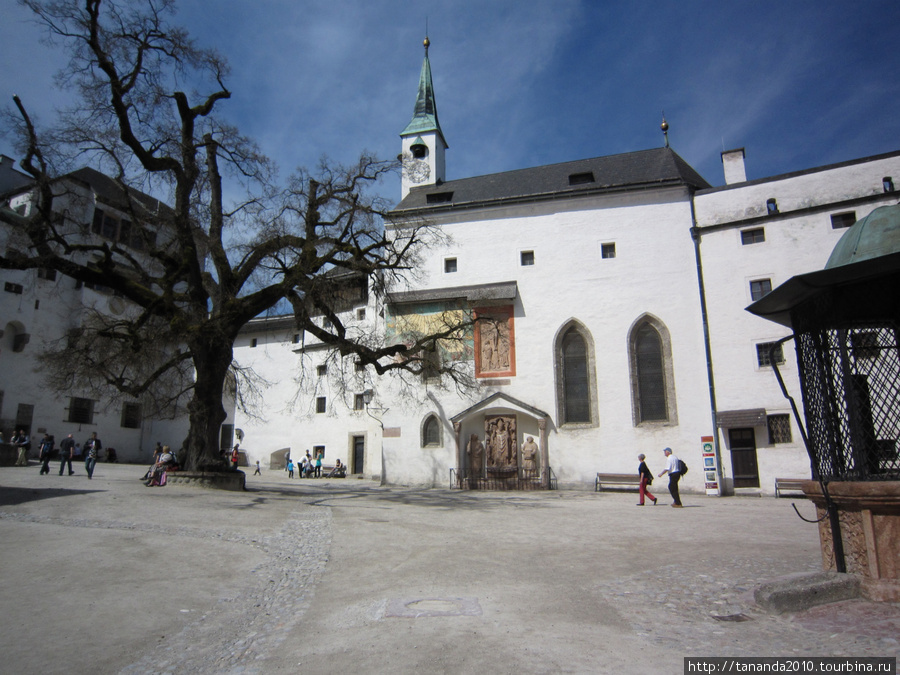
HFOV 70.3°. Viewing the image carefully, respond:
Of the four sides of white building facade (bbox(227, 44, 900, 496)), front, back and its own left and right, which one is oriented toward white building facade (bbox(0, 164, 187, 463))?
right

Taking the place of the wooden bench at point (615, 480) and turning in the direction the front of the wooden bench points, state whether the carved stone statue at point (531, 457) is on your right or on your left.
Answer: on your right

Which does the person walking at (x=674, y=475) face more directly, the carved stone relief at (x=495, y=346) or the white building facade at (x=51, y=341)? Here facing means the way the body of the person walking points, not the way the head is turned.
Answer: the white building facade

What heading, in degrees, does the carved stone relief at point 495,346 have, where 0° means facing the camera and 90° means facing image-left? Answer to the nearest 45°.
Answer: approximately 0°

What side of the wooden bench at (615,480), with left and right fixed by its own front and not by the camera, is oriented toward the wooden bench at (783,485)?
left

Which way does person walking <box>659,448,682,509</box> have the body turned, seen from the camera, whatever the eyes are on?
to the viewer's left

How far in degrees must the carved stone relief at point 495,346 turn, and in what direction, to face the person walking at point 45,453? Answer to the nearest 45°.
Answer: approximately 45° to its right

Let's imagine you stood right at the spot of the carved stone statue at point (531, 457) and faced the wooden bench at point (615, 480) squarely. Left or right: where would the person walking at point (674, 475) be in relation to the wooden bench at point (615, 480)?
right

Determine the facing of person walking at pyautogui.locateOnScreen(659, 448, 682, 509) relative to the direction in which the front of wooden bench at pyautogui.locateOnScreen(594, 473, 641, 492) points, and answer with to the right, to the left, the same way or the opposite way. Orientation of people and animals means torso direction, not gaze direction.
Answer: to the right
